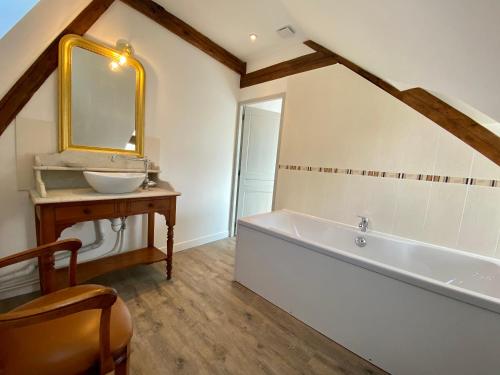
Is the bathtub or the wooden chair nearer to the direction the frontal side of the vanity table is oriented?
the wooden chair

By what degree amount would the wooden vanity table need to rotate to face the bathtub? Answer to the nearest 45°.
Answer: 0° — it already faces it

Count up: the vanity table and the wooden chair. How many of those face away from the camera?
0

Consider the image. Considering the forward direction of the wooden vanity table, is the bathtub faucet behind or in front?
in front

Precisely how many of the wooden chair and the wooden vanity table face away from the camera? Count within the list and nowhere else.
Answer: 0

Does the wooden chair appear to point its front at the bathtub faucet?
yes

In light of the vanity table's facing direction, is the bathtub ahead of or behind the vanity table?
ahead

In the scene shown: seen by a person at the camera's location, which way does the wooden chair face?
facing to the right of the viewer

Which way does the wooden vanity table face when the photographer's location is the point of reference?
facing the viewer and to the right of the viewer

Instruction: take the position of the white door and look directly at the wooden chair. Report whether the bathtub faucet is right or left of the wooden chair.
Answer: left

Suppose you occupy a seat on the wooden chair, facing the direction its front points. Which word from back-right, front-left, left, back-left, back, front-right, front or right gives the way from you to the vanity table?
left

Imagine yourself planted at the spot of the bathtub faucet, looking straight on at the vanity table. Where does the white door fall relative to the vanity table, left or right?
right
